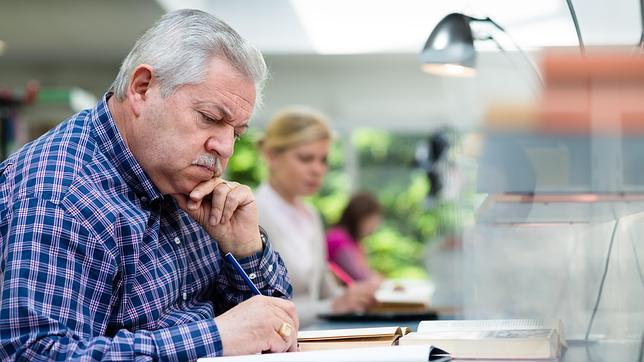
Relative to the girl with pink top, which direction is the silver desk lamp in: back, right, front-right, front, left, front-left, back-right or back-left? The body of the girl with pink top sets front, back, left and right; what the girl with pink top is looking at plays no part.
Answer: right

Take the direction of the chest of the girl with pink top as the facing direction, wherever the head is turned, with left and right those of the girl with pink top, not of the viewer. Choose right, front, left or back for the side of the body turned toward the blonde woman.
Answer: right

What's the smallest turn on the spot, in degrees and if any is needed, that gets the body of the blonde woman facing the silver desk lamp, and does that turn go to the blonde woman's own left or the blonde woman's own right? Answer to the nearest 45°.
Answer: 0° — they already face it

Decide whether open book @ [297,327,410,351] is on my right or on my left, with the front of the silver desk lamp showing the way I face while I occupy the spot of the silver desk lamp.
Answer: on my left

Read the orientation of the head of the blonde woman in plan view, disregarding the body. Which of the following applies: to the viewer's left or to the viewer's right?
to the viewer's right

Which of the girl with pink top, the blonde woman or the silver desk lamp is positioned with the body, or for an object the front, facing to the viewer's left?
the silver desk lamp

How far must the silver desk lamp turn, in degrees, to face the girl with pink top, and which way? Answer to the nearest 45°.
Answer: approximately 90° to its right

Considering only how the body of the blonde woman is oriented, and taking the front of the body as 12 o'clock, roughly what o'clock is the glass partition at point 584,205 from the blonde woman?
The glass partition is roughly at 1 o'clock from the blonde woman.

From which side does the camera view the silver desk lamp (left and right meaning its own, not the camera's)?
left

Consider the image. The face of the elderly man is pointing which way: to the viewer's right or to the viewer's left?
to the viewer's right

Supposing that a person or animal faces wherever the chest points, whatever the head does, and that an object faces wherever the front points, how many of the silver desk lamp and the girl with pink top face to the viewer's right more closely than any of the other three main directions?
1

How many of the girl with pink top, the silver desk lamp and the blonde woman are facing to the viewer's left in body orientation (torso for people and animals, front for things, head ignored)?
1

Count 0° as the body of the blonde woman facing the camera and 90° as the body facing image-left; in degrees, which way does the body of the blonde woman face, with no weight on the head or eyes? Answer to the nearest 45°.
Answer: approximately 315°

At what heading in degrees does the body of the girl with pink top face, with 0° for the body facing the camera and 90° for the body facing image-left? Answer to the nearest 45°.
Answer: approximately 270°

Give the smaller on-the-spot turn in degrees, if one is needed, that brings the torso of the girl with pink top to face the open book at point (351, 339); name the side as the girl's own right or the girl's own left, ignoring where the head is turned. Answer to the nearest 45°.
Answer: approximately 90° to the girl's own right

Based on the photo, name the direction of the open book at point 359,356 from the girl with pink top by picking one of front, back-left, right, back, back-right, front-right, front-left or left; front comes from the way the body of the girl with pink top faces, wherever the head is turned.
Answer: right

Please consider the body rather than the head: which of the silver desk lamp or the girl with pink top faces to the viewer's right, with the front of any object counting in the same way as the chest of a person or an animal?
the girl with pink top
